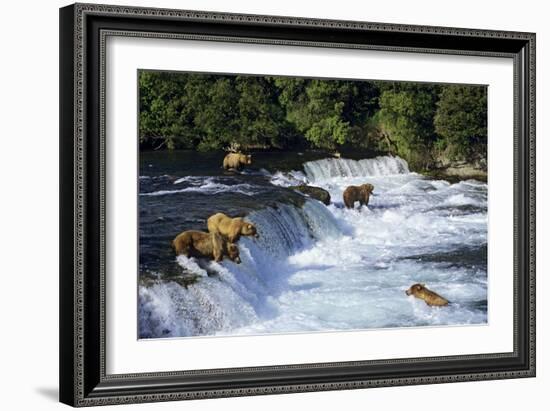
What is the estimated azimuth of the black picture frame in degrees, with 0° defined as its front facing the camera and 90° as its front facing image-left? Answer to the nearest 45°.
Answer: approximately 315°
